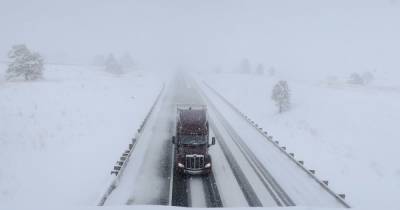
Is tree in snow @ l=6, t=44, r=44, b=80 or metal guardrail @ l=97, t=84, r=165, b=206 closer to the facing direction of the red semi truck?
the metal guardrail

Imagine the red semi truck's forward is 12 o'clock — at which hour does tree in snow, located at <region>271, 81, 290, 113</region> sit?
The tree in snow is roughly at 7 o'clock from the red semi truck.

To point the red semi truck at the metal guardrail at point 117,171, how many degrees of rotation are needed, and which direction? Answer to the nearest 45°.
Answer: approximately 90° to its right

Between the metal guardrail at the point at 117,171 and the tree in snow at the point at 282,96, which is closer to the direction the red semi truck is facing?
the metal guardrail

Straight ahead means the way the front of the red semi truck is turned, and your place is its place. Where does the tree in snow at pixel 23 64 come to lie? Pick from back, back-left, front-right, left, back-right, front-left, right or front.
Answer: back-right

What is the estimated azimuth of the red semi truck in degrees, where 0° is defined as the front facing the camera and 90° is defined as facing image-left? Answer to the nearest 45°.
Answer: approximately 0°
